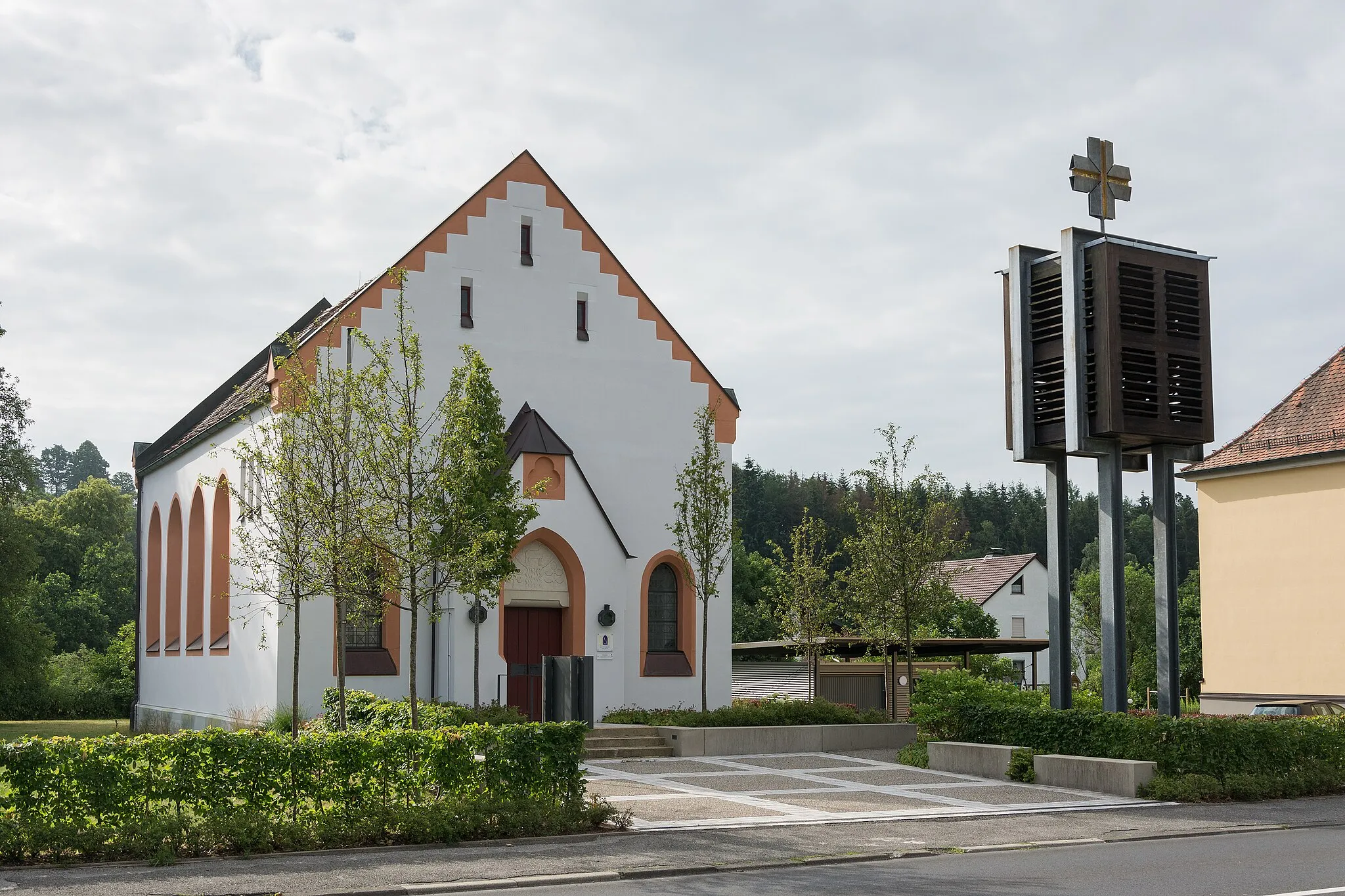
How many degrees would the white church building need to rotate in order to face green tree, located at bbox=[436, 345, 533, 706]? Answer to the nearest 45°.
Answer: approximately 45° to its right

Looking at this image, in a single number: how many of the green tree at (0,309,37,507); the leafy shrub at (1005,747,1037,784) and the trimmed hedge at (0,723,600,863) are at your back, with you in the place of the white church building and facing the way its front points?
1

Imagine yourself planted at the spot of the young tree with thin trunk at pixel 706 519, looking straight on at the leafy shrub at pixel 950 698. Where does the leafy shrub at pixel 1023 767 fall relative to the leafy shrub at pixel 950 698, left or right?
right

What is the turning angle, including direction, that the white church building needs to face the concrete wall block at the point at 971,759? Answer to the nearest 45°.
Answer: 0° — it already faces it

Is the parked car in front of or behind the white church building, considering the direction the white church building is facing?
in front

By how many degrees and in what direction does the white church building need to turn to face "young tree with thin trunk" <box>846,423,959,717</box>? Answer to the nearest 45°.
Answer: approximately 45° to its left

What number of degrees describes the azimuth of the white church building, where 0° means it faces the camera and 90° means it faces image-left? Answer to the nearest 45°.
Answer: approximately 315°

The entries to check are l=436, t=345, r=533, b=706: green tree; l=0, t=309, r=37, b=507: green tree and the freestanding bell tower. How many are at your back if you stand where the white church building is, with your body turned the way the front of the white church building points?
1

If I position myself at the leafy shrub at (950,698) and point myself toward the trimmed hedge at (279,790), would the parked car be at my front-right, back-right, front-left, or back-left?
back-left
